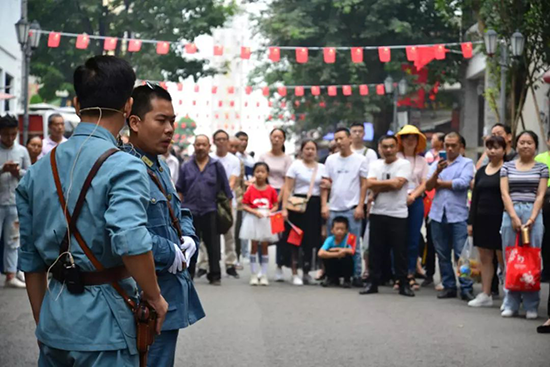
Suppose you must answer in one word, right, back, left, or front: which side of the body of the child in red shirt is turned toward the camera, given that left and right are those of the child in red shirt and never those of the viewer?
front

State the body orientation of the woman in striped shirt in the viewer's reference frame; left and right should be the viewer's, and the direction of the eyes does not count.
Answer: facing the viewer

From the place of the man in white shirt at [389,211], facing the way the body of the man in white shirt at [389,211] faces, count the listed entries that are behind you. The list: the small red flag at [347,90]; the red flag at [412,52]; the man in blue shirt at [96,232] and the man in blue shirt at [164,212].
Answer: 2

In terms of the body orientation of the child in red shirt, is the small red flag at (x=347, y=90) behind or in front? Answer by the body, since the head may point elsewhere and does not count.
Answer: behind

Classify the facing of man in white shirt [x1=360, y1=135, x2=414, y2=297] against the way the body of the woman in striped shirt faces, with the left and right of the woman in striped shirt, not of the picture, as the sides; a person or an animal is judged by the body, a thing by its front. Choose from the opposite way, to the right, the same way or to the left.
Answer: the same way

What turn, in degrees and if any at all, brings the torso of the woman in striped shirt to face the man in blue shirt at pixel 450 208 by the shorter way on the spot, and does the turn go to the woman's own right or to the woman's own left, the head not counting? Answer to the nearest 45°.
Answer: approximately 135° to the woman's own right

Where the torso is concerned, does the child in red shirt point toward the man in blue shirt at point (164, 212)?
yes

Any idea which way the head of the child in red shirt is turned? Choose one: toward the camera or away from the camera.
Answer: toward the camera

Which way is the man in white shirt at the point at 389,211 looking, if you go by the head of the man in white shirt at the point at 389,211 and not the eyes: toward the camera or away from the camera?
toward the camera

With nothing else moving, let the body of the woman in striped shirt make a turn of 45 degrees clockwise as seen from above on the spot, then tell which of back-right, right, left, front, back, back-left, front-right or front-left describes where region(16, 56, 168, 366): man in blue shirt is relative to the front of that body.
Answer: front-left

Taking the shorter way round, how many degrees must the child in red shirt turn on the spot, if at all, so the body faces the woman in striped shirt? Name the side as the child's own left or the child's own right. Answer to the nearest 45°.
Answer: approximately 45° to the child's own left

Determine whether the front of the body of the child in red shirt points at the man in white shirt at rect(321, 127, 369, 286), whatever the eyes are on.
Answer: no

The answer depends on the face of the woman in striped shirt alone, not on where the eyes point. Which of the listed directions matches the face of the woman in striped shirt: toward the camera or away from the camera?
toward the camera

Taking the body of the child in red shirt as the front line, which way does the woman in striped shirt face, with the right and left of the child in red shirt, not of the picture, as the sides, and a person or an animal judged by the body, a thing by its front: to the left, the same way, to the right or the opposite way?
the same way

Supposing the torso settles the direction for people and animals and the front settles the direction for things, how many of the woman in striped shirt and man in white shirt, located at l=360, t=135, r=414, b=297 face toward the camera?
2

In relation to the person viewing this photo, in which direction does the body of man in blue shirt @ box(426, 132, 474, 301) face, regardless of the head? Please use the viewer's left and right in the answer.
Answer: facing the viewer and to the left of the viewer

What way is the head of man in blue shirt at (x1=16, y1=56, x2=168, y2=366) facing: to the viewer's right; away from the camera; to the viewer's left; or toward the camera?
away from the camera

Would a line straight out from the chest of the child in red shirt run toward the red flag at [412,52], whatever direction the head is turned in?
no

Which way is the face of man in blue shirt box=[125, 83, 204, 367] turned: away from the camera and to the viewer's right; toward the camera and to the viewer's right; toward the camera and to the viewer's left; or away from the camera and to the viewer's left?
toward the camera and to the viewer's right

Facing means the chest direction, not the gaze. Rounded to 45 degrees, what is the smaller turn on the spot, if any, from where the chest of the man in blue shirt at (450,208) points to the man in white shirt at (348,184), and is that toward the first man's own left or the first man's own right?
approximately 90° to the first man's own right

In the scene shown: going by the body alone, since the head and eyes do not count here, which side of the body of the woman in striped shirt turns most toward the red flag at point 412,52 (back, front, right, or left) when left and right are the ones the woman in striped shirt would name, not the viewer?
back
